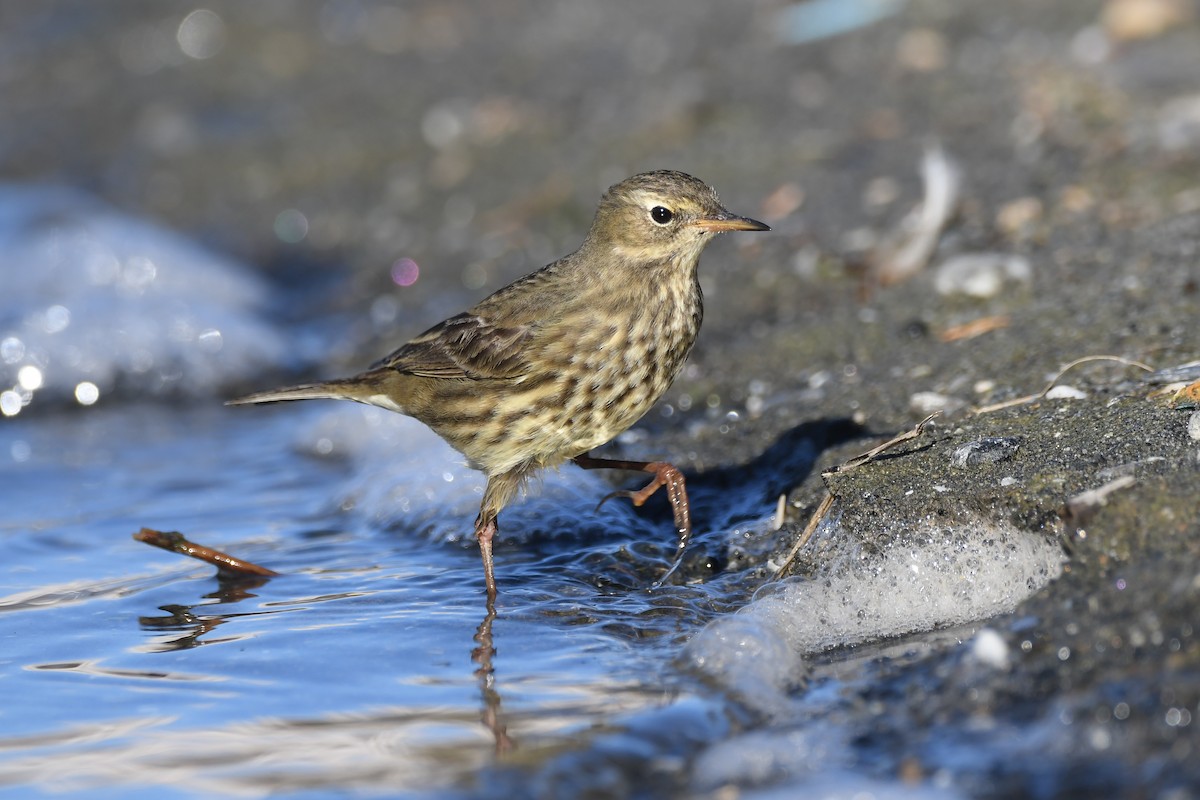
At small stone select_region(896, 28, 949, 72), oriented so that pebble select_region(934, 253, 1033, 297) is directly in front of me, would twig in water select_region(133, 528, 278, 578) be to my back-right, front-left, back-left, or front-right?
front-right

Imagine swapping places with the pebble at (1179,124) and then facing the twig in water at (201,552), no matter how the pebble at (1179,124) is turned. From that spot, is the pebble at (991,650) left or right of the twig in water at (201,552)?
left

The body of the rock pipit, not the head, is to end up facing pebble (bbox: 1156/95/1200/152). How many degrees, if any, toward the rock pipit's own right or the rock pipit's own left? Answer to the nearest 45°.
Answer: approximately 45° to the rock pipit's own left

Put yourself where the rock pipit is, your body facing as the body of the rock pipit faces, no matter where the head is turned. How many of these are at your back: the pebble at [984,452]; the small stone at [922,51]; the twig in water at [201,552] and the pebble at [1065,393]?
1

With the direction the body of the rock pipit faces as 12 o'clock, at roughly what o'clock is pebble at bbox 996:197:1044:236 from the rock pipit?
The pebble is roughly at 11 o'clock from the rock pipit.

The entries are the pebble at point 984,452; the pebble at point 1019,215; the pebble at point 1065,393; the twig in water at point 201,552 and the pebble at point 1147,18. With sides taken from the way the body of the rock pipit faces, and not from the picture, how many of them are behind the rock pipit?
1

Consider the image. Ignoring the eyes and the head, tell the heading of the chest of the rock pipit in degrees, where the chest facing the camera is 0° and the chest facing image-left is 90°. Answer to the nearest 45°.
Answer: approximately 270°

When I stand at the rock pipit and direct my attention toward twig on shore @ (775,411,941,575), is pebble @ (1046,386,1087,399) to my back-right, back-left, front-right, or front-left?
front-left

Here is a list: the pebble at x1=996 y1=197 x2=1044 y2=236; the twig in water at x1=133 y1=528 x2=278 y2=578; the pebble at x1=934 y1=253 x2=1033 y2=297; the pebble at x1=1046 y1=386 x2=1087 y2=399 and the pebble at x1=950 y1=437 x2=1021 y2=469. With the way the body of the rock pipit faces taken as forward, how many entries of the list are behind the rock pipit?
1

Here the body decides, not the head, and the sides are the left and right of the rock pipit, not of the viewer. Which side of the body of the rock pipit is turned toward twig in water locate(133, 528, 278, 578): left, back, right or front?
back

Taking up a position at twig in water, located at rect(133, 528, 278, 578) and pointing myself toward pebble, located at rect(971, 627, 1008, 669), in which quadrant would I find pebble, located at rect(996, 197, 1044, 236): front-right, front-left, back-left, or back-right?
front-left

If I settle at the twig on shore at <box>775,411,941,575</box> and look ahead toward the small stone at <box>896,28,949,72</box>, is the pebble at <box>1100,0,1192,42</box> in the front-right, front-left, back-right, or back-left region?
front-right

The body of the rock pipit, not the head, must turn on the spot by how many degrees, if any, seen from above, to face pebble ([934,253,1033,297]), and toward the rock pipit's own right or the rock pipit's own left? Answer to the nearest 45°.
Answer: approximately 45° to the rock pipit's own left

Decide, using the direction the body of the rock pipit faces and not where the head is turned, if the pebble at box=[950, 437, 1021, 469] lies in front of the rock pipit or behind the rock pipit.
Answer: in front

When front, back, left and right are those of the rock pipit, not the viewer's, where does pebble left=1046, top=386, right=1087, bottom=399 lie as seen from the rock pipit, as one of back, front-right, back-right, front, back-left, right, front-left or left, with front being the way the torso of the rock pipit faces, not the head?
front

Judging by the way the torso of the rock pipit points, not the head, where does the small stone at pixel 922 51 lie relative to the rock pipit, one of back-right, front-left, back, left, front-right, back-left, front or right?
front-left
